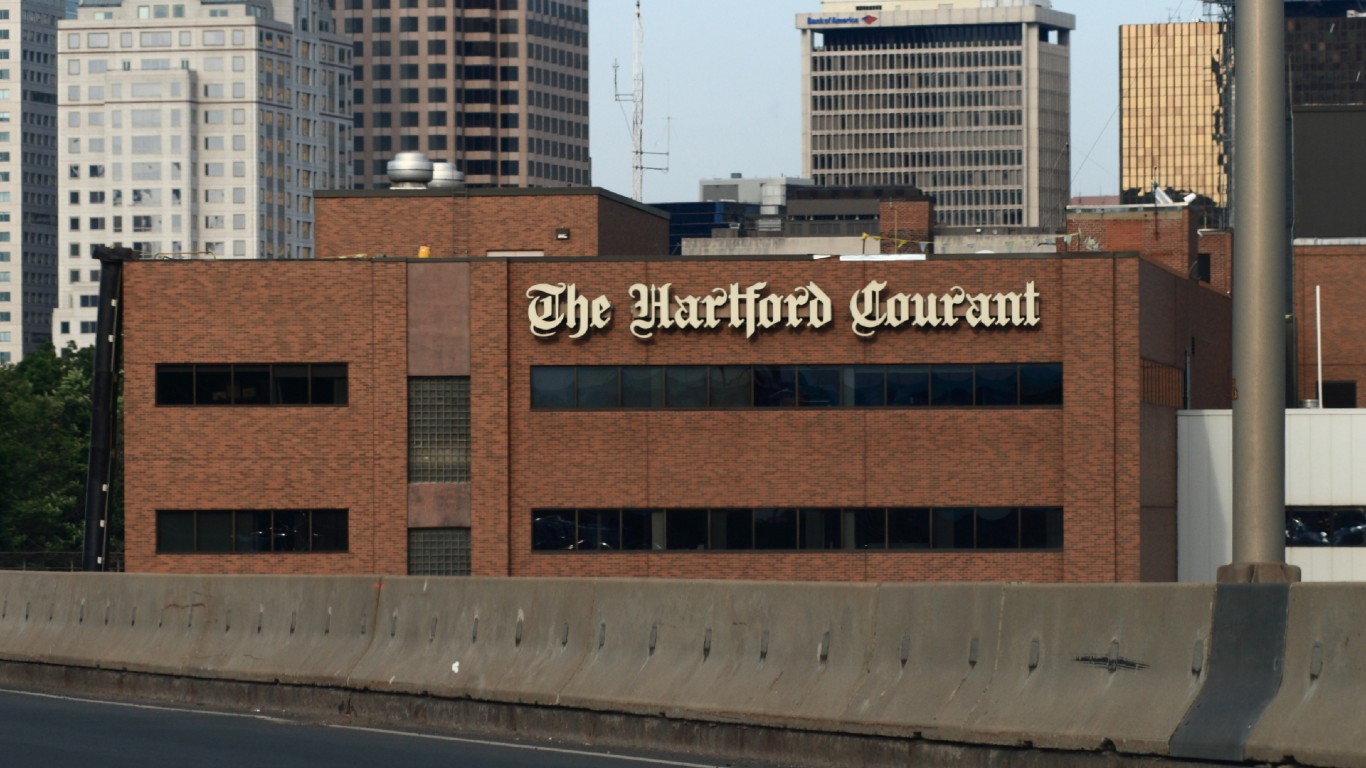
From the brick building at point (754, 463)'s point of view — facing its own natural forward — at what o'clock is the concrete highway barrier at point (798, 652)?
The concrete highway barrier is roughly at 12 o'clock from the brick building.

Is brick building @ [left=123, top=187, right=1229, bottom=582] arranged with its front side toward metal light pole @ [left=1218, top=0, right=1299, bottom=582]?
yes

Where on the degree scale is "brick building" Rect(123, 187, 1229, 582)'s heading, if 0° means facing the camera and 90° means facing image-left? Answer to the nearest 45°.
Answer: approximately 0°

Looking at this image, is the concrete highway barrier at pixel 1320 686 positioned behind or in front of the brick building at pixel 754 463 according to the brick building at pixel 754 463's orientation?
in front
